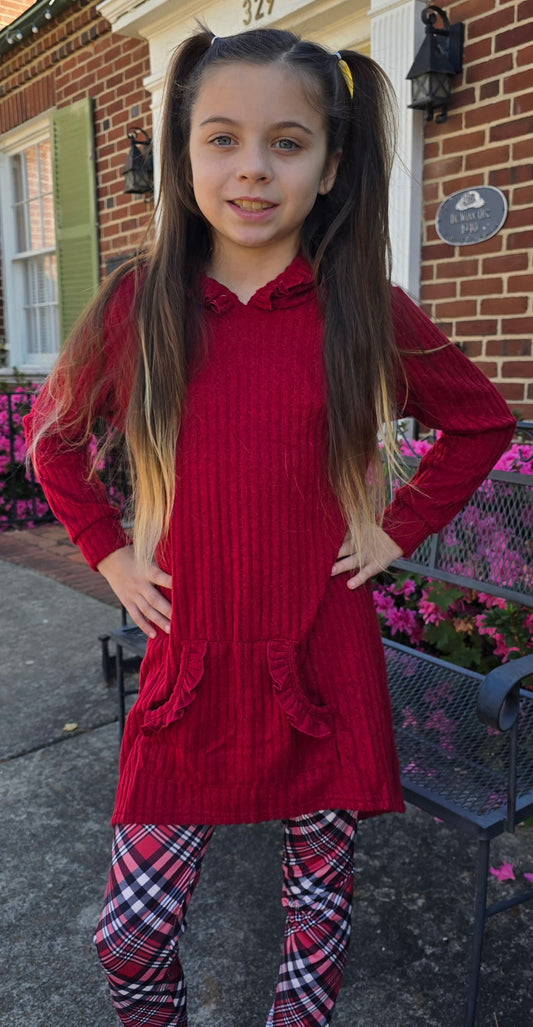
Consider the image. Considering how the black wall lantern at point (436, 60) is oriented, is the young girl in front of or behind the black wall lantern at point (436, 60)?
in front

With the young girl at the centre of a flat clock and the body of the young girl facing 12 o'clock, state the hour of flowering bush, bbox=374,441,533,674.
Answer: The flowering bush is roughly at 7 o'clock from the young girl.

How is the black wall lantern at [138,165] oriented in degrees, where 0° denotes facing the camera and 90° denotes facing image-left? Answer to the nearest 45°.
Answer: approximately 45°

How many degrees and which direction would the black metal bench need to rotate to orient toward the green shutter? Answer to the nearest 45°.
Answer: approximately 90° to its right

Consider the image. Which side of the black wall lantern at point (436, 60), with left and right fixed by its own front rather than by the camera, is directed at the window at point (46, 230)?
right

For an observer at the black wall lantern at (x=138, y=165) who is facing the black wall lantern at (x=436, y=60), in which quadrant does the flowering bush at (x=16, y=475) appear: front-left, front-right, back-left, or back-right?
back-right

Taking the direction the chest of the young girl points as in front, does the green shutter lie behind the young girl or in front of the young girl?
behind

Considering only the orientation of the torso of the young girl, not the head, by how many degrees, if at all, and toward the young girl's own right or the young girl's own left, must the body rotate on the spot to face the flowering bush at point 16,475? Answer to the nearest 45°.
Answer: approximately 180°

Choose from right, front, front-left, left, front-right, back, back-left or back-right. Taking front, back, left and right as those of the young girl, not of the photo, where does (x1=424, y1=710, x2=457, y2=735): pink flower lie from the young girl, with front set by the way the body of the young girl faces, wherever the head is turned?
back-left

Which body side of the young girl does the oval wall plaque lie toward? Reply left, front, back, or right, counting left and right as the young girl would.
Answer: back

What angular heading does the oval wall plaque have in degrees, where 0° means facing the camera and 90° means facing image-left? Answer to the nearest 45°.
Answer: approximately 45°
